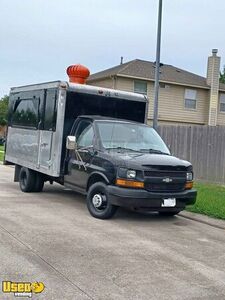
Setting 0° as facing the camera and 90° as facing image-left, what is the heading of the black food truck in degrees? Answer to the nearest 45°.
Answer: approximately 315°

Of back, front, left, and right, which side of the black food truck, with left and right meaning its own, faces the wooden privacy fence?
left
